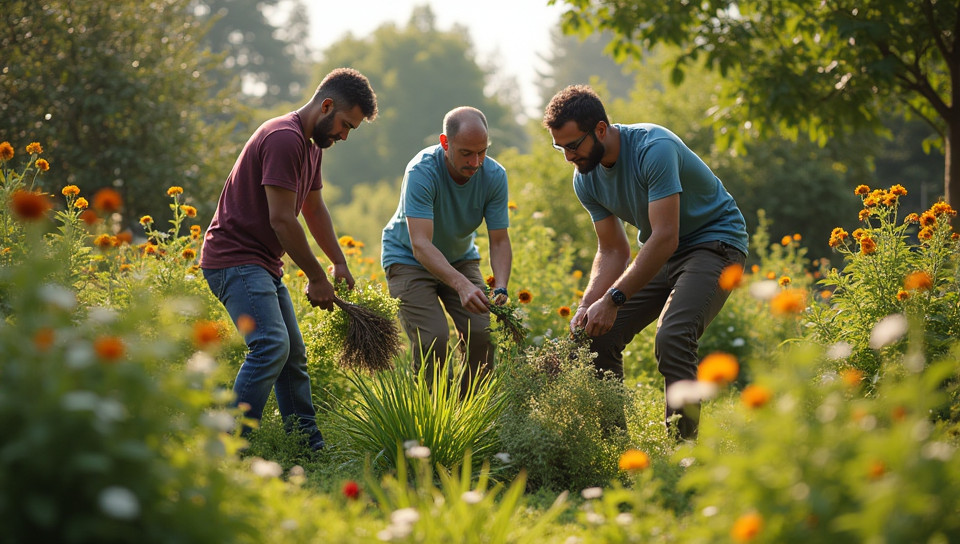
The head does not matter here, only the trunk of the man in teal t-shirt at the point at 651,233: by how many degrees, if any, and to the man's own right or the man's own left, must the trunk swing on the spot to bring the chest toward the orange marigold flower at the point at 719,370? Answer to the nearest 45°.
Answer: approximately 45° to the man's own left

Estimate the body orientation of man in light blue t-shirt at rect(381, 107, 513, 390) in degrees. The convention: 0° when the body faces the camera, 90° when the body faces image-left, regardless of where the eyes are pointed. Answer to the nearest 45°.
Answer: approximately 315°

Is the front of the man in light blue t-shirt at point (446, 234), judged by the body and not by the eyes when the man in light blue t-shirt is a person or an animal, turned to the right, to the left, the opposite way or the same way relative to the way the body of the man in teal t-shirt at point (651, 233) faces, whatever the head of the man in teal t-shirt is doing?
to the left

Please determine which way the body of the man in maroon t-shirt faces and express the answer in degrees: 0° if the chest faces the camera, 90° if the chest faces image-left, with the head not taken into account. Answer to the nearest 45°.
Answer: approximately 270°

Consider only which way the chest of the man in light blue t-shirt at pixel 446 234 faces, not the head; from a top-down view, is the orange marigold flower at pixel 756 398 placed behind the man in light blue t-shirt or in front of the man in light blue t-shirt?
in front

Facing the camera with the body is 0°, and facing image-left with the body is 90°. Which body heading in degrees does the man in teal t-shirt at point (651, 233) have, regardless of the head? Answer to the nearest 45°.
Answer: approximately 45°

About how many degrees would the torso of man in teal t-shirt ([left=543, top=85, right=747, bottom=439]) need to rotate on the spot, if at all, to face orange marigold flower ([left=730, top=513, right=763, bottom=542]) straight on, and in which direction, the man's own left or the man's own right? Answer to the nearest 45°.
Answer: approximately 45° to the man's own left

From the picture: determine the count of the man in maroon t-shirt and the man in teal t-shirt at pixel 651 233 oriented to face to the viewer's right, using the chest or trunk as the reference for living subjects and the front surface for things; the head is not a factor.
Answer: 1

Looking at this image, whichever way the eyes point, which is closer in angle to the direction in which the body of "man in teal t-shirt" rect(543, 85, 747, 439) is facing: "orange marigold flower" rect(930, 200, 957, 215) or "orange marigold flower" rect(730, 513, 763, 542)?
the "orange marigold flower" rect(730, 513, 763, 542)
